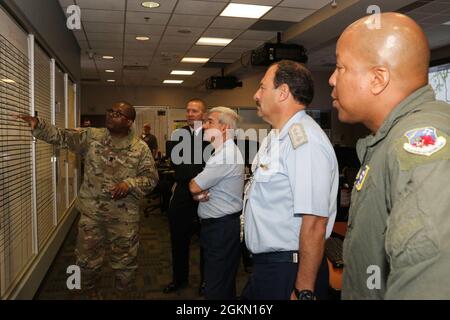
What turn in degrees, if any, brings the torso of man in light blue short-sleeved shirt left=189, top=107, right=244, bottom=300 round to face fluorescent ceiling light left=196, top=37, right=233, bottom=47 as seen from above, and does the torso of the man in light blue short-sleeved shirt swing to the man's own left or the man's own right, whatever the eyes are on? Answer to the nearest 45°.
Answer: approximately 90° to the man's own right

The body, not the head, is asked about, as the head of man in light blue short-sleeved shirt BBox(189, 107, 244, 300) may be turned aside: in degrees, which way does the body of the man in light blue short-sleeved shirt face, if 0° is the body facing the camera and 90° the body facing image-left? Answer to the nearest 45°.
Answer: approximately 90°

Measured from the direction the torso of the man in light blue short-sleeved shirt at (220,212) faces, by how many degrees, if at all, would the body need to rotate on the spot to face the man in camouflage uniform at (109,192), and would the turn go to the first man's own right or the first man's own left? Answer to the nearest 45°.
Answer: approximately 45° to the first man's own right

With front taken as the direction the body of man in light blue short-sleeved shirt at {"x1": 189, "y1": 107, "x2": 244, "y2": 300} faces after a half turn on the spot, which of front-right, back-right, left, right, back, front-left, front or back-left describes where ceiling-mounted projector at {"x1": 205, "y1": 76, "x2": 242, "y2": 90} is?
left

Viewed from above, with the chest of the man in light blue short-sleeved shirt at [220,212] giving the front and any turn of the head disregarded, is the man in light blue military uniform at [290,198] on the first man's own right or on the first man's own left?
on the first man's own left

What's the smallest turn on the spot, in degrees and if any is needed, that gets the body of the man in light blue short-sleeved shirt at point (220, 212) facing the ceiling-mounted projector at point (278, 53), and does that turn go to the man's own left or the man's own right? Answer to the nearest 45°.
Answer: approximately 90° to the man's own right

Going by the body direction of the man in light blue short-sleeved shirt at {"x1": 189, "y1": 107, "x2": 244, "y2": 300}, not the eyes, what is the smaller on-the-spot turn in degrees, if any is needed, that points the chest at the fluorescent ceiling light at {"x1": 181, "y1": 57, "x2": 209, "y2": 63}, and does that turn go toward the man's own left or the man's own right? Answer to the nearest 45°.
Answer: approximately 90° to the man's own right

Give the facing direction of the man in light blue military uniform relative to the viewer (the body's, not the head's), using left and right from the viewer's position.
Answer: facing to the left of the viewer

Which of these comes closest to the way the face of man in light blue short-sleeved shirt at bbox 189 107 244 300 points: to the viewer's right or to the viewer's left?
to the viewer's left

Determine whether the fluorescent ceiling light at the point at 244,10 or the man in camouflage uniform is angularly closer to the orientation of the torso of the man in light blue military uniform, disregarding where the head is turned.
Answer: the man in camouflage uniform

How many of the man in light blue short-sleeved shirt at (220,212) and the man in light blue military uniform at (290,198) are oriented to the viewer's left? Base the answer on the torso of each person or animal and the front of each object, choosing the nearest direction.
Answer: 2
